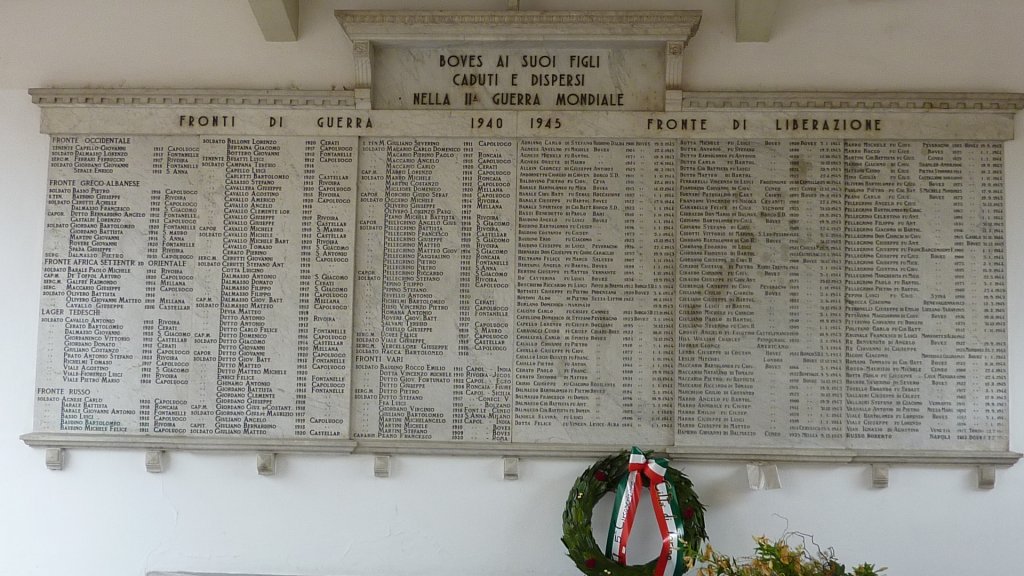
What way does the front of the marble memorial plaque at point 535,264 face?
toward the camera
